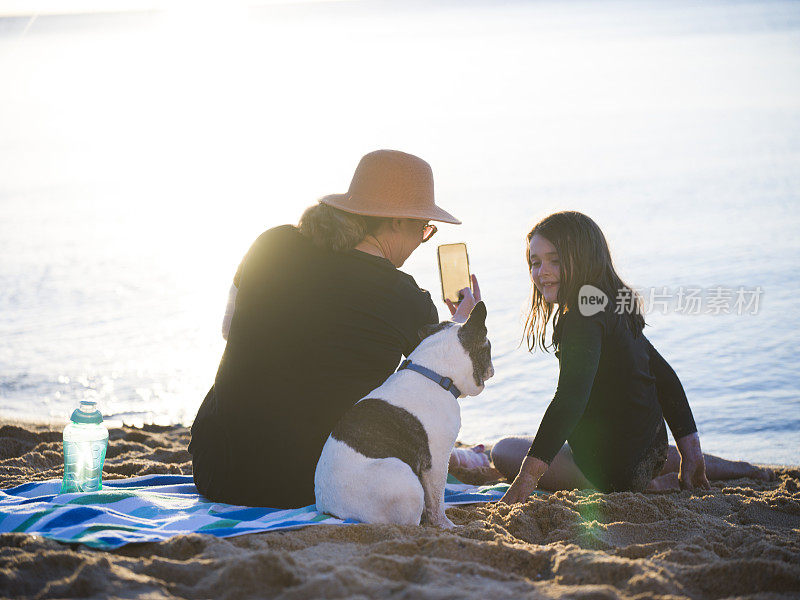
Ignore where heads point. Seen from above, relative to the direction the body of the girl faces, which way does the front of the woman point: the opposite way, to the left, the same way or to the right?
to the right

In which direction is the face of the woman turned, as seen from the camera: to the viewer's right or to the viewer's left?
to the viewer's right

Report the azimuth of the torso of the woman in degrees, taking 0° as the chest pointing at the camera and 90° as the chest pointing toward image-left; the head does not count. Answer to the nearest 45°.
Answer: approximately 225°

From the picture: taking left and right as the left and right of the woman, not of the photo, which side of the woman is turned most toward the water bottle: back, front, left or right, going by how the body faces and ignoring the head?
left

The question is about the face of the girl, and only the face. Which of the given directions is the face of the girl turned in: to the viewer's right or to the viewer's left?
to the viewer's left
